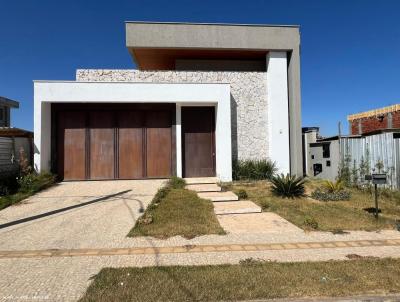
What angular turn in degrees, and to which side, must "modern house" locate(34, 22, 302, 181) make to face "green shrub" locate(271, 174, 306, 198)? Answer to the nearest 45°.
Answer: approximately 45° to its left

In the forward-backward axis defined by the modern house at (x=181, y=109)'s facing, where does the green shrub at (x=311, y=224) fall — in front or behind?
in front

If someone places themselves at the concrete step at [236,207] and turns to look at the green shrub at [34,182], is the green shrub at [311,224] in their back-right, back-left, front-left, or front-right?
back-left

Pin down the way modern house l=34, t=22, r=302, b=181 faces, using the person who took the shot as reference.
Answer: facing the viewer

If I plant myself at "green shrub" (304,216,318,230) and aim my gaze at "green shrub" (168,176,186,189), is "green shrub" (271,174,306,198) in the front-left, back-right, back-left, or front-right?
front-right

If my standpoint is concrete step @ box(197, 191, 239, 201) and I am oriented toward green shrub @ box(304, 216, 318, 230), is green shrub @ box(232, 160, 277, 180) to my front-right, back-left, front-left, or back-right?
back-left

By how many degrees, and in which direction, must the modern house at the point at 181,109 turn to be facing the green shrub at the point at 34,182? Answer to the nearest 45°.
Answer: approximately 90° to its right

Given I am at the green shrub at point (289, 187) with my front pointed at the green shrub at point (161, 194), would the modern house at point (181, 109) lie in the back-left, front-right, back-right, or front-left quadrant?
front-right

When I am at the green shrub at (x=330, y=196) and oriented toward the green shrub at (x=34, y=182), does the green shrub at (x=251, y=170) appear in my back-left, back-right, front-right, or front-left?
front-right

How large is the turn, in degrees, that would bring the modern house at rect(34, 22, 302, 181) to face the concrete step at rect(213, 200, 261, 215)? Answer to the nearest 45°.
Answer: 0° — it already faces it

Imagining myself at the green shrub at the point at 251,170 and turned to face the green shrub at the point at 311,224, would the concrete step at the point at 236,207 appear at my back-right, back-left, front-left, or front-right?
front-right
